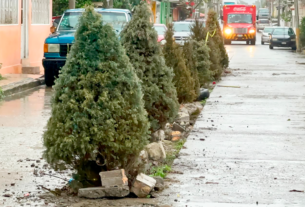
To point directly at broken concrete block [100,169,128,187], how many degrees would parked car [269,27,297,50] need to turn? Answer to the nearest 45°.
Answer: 0° — it already faces it

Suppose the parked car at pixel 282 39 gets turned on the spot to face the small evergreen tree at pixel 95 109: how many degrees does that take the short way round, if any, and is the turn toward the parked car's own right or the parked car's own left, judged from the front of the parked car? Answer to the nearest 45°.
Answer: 0° — it already faces it

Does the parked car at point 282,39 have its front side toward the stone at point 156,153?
yes

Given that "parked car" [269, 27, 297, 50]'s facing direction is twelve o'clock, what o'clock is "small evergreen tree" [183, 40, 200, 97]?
The small evergreen tree is roughly at 12 o'clock from the parked car.

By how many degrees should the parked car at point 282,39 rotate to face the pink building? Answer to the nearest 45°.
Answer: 0° — it already faces it

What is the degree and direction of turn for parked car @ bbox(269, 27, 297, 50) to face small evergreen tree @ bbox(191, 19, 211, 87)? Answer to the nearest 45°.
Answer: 0° — it already faces it

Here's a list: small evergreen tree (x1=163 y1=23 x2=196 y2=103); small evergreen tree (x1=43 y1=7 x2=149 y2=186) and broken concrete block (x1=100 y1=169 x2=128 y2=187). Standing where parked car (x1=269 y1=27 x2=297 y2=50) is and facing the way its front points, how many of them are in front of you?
3

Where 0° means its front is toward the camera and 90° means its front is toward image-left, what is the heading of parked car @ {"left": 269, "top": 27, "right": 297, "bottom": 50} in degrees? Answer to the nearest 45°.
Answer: approximately 0°
